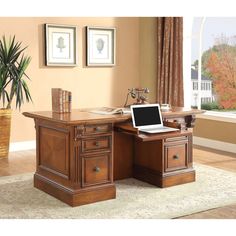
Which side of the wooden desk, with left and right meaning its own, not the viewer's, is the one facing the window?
left

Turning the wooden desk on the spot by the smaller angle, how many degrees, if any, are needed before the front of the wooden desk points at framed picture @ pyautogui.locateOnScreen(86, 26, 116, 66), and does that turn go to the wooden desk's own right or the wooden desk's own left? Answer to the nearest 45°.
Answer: approximately 135° to the wooden desk's own left

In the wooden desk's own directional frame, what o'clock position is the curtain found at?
The curtain is roughly at 8 o'clock from the wooden desk.

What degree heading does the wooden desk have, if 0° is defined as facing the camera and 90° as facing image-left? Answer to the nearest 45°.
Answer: approximately 315°

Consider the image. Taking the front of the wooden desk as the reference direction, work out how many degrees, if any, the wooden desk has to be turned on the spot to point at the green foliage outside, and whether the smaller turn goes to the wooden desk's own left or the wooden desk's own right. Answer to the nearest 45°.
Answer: approximately 90° to the wooden desk's own left
